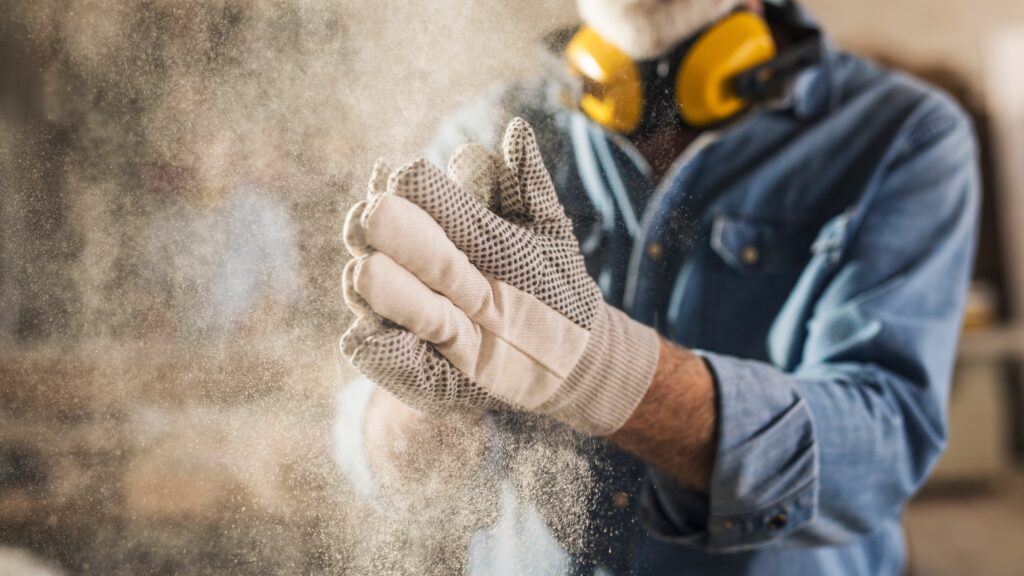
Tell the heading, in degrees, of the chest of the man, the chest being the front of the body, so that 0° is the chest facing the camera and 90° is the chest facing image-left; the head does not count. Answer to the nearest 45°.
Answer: approximately 45°
